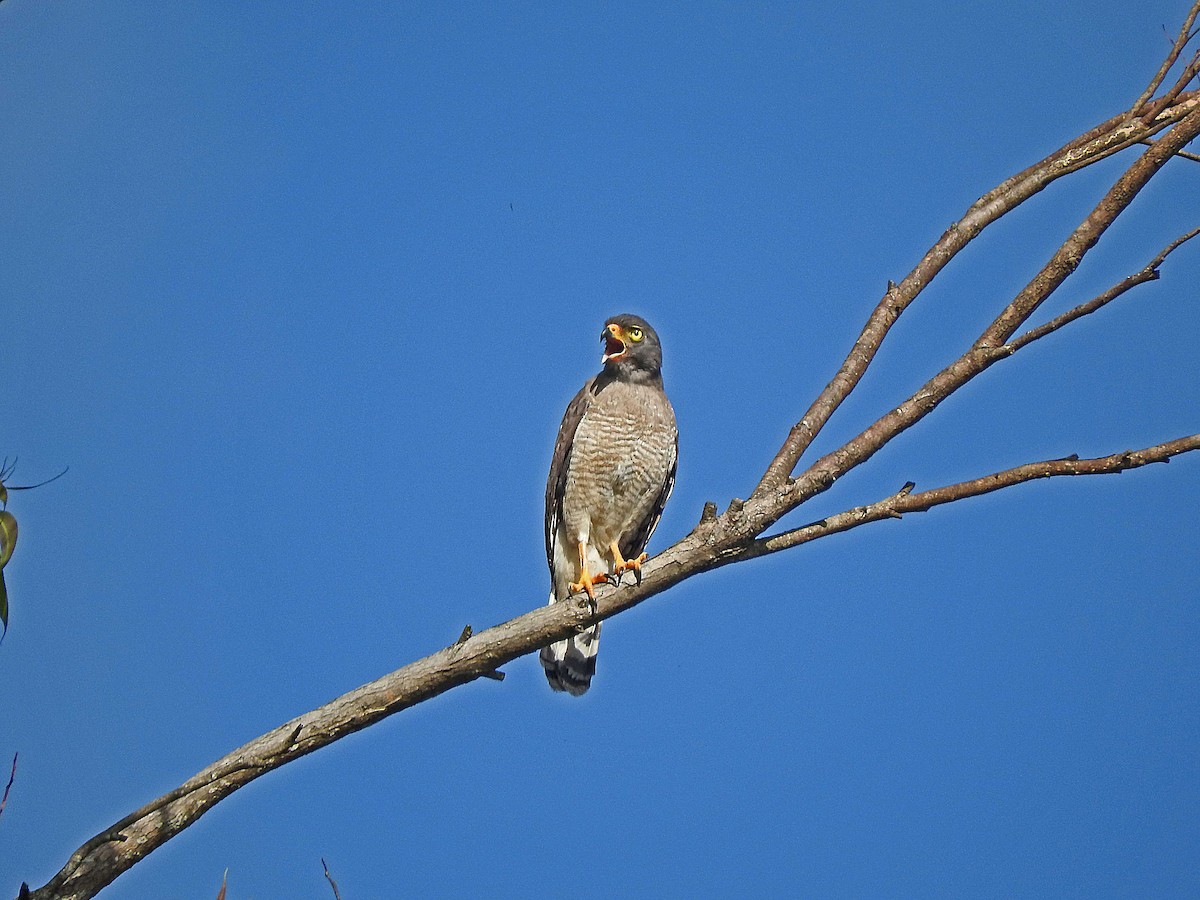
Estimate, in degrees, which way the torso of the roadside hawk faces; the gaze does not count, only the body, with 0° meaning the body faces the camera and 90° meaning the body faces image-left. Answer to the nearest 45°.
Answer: approximately 0°
